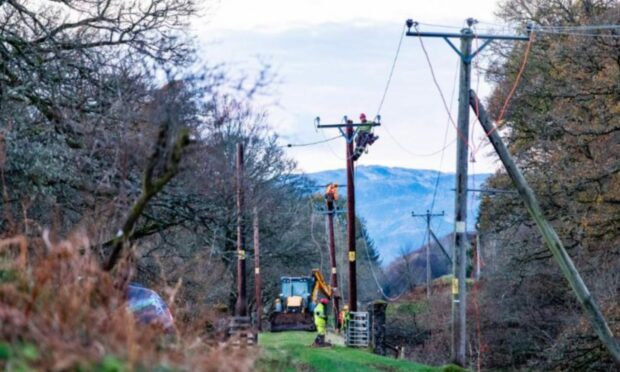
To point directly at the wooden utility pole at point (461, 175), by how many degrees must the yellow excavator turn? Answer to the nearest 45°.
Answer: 0° — it already faces it

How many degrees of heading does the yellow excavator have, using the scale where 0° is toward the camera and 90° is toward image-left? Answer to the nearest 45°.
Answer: approximately 0°
